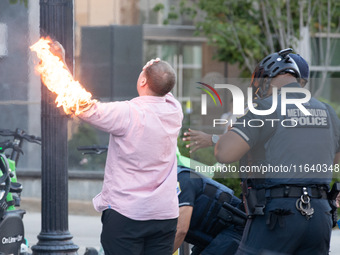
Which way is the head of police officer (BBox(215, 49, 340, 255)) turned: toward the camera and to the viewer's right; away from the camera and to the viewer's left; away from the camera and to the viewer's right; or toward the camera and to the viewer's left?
away from the camera and to the viewer's left

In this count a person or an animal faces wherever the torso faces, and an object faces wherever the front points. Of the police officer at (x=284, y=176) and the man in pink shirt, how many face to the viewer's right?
0

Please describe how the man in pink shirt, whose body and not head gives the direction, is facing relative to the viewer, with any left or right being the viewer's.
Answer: facing away from the viewer and to the left of the viewer

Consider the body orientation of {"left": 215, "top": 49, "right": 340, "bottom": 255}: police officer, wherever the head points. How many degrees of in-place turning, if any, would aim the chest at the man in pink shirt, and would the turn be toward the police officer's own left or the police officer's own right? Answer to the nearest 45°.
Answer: approximately 45° to the police officer's own left

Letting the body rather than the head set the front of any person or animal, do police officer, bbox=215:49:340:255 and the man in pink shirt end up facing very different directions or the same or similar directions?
same or similar directions

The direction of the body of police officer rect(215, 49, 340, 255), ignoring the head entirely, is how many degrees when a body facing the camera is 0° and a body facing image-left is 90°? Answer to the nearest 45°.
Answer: approximately 135°

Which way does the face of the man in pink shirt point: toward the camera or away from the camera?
away from the camera
